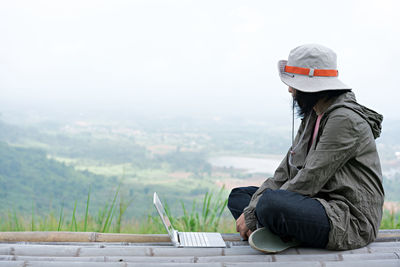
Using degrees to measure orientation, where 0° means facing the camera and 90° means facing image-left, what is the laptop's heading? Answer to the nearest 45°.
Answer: approximately 270°
